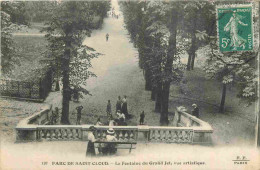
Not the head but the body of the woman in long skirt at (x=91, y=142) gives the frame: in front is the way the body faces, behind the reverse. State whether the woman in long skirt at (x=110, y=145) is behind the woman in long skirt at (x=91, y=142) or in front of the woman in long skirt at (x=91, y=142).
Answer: in front
